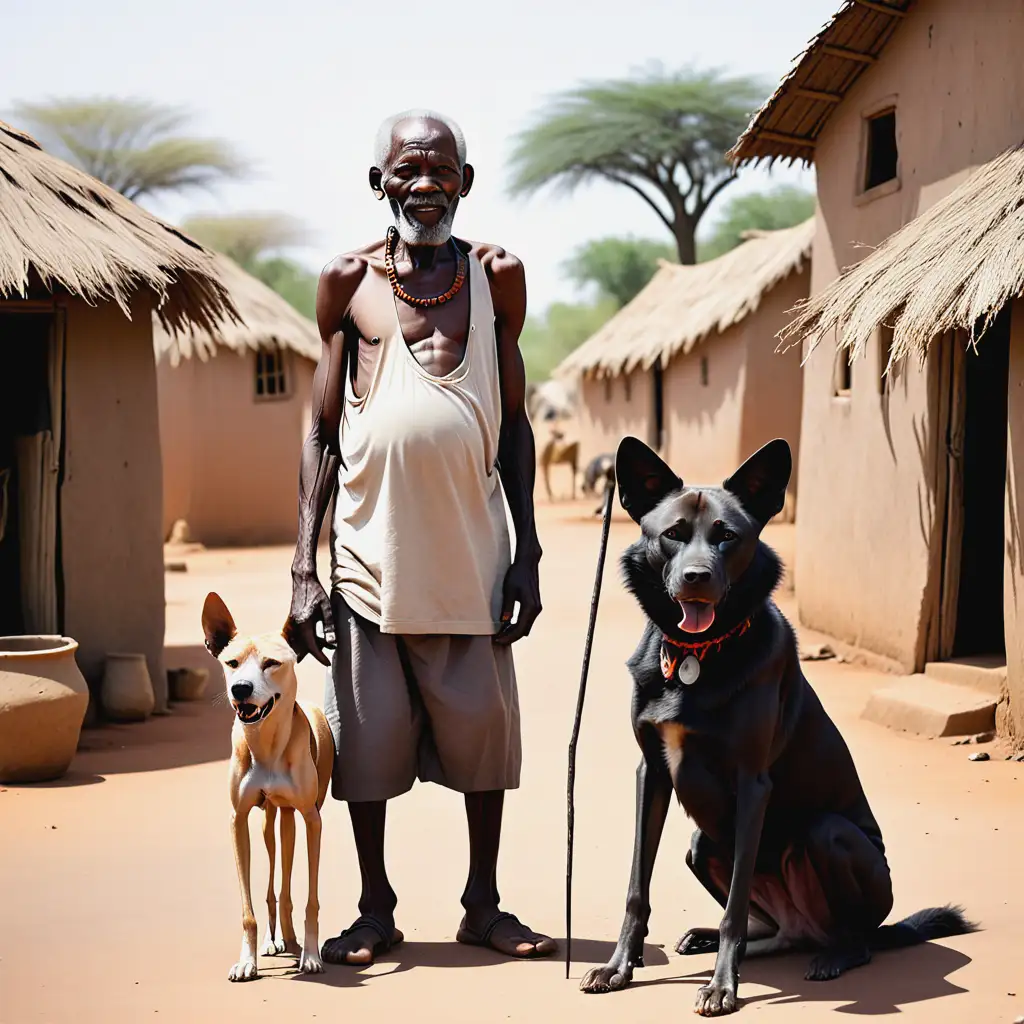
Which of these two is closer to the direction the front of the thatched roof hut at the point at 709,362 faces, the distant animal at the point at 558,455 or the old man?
the old man

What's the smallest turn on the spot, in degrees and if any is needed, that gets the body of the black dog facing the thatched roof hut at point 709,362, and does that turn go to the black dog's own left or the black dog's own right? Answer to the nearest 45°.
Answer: approximately 135° to the black dog's own right

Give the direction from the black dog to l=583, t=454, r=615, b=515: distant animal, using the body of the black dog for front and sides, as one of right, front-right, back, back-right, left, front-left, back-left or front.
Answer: back-right

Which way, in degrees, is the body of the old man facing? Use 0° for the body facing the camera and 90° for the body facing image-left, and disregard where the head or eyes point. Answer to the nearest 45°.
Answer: approximately 0°

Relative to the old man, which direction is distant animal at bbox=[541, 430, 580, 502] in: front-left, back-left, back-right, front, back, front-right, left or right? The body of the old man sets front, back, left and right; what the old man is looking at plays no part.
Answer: back

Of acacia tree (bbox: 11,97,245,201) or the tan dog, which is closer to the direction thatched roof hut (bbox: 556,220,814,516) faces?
the tan dog
